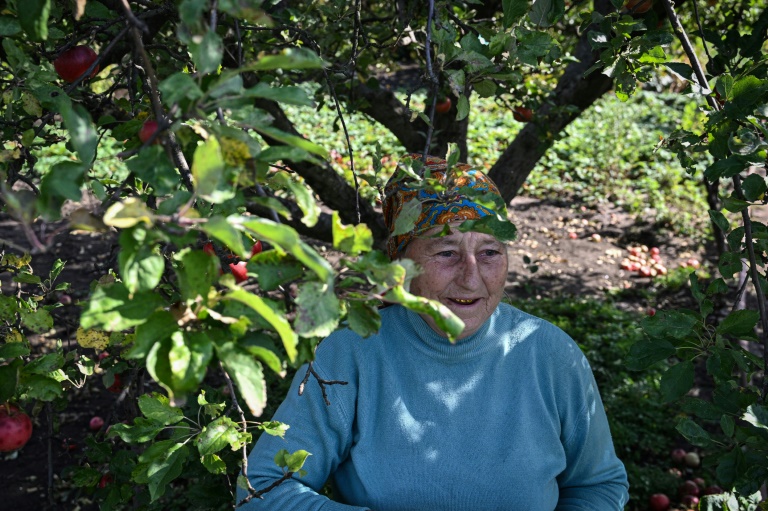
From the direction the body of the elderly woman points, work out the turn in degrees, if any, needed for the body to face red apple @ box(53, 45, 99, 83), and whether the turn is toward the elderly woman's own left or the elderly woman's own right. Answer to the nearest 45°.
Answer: approximately 90° to the elderly woman's own right

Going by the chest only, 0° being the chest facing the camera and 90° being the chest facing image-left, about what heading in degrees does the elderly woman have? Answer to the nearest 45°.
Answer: approximately 0°

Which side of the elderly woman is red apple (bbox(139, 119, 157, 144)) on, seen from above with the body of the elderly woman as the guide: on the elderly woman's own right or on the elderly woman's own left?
on the elderly woman's own right

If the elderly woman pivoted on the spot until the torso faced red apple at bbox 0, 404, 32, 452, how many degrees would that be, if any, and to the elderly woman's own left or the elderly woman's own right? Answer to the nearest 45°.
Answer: approximately 90° to the elderly woman's own right

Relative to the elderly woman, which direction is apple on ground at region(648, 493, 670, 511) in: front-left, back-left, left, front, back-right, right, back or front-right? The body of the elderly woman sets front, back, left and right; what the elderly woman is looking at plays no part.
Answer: back-left

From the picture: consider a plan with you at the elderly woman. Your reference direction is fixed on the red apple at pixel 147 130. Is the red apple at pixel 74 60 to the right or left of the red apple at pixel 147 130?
right
